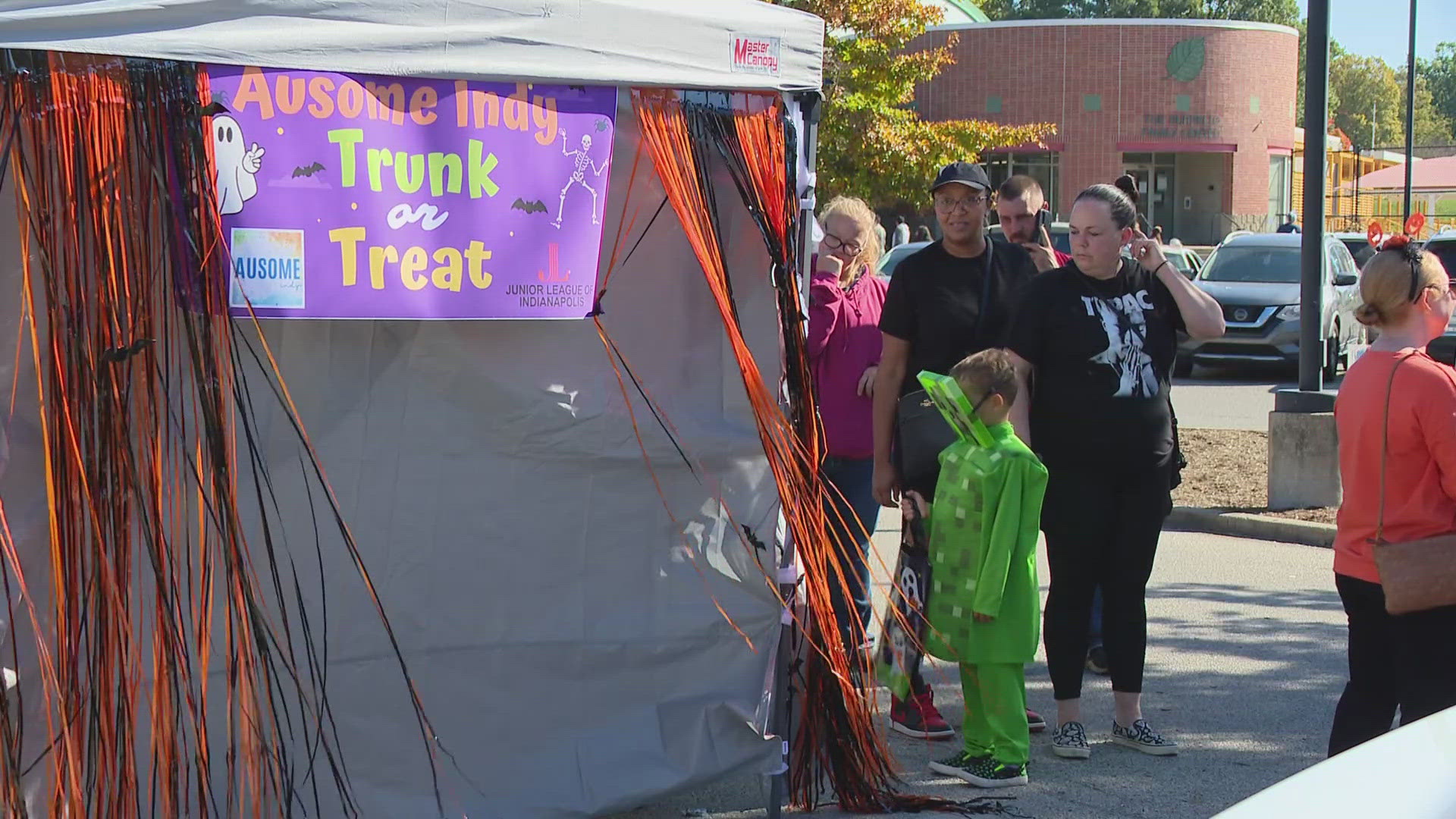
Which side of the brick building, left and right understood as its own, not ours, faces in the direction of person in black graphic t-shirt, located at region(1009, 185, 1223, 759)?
front

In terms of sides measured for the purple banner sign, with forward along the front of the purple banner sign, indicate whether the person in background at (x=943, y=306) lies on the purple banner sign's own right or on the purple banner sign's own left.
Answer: on the purple banner sign's own left

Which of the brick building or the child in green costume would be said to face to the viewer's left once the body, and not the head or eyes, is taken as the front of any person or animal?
the child in green costume

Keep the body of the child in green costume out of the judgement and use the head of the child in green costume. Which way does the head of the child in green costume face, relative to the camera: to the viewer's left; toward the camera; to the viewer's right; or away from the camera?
to the viewer's left

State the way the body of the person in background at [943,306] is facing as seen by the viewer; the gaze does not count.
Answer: toward the camera

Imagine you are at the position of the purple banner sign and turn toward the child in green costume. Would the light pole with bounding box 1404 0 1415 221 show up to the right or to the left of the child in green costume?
left

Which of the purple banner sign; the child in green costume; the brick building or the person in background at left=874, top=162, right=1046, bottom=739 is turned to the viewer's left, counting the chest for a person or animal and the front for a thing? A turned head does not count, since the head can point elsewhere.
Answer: the child in green costume

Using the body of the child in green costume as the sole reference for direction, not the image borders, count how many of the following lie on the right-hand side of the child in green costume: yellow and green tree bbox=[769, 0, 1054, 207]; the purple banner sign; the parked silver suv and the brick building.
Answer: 3

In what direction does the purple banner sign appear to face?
toward the camera

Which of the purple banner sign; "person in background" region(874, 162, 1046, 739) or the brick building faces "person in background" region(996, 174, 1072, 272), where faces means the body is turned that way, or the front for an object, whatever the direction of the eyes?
the brick building

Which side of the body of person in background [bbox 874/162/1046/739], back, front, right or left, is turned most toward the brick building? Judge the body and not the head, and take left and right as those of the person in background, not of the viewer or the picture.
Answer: back

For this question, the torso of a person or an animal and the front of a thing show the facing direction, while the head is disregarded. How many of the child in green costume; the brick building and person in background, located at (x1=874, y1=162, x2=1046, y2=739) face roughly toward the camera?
2

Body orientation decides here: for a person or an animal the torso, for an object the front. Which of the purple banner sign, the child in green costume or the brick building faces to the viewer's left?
the child in green costume
